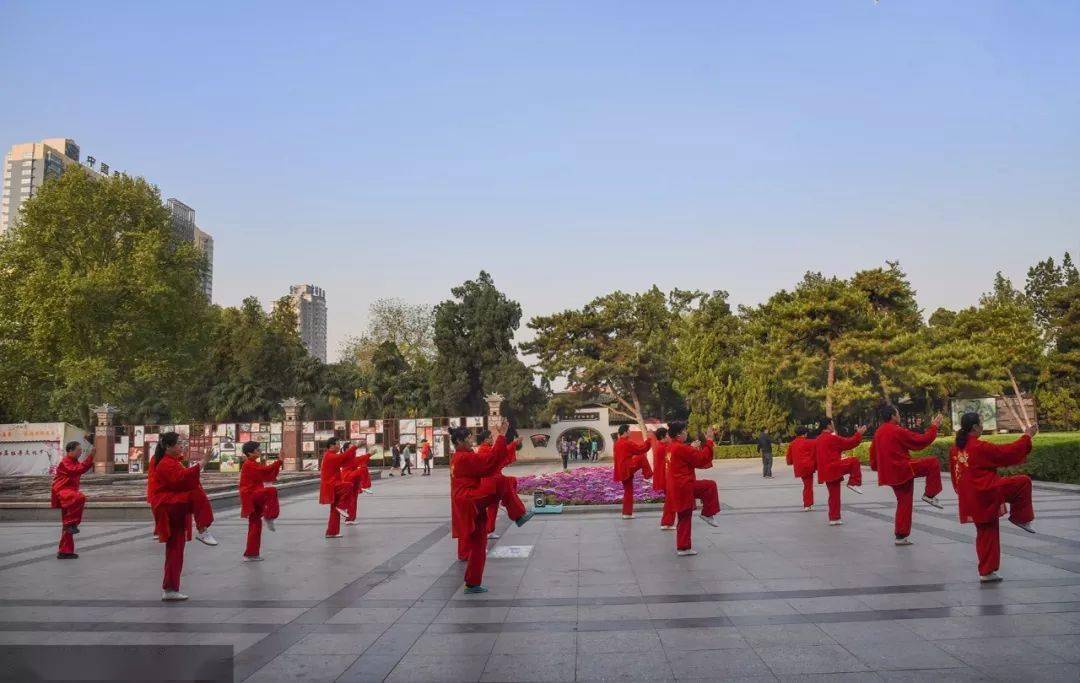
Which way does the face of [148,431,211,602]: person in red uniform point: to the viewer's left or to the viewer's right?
to the viewer's right

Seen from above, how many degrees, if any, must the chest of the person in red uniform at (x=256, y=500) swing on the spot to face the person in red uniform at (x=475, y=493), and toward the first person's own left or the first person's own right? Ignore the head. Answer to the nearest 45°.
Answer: approximately 45° to the first person's own right

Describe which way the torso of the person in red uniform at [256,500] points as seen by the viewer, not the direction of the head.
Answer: to the viewer's right

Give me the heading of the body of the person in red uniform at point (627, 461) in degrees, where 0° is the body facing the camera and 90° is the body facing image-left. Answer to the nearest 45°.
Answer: approximately 270°

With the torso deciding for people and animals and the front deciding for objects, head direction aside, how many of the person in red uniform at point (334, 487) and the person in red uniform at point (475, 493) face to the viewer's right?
2

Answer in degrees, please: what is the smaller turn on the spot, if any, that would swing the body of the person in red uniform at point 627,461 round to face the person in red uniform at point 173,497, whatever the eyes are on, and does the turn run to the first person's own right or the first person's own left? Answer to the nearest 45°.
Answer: approximately 135° to the first person's own right

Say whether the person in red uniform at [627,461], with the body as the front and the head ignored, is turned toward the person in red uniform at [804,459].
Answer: yes

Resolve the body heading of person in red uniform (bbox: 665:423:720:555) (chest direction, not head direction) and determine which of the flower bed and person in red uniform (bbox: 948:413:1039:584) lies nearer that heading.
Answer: the person in red uniform

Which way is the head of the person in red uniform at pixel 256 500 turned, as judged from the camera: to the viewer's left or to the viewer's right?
to the viewer's right

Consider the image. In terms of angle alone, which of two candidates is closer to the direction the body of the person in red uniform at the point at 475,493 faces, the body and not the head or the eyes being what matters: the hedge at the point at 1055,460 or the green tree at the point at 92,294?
the hedge

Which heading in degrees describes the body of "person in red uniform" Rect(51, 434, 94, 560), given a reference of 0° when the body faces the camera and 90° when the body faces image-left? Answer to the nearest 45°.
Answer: approximately 270°

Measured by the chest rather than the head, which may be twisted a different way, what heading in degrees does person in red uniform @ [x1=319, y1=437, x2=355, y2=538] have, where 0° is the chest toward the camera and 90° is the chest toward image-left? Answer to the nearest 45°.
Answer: approximately 270°

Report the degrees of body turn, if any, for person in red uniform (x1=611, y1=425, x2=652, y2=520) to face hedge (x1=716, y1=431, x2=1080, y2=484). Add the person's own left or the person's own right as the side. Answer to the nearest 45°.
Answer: approximately 45° to the person's own left

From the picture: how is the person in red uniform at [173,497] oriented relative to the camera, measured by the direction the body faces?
to the viewer's right
